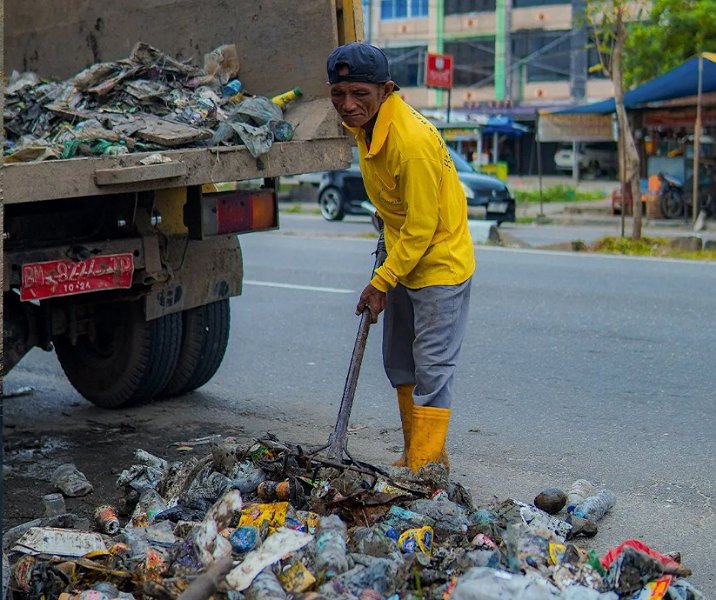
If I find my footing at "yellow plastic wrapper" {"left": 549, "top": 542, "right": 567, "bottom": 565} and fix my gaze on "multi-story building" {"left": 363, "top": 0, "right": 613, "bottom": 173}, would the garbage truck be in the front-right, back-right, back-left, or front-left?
front-left

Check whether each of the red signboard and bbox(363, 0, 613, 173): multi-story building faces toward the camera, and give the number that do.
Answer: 2

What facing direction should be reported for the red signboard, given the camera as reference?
facing the viewer

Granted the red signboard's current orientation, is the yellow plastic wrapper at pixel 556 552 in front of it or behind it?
in front

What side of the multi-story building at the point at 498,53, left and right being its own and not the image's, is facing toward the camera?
front

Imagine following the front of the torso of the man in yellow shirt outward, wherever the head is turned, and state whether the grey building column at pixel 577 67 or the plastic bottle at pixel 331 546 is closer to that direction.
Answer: the plastic bottle

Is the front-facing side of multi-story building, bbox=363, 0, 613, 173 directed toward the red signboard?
yes

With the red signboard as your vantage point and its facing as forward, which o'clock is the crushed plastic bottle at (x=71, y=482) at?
The crushed plastic bottle is roughly at 12 o'clock from the red signboard.

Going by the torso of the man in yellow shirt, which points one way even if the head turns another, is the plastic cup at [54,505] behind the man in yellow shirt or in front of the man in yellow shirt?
in front

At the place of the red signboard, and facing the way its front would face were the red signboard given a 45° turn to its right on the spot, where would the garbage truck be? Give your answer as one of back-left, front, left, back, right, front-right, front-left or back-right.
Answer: front-left

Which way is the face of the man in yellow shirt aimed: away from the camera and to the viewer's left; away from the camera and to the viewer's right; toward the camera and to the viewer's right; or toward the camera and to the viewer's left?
toward the camera and to the viewer's left

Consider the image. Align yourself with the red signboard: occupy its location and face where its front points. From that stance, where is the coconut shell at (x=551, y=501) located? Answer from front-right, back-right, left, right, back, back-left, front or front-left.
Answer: front

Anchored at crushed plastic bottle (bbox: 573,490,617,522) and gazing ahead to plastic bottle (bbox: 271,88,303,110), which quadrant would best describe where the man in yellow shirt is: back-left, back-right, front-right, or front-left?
front-left

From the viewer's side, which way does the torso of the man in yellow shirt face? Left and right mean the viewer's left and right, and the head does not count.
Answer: facing the viewer and to the left of the viewer

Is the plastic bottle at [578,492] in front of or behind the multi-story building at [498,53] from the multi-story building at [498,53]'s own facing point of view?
in front
